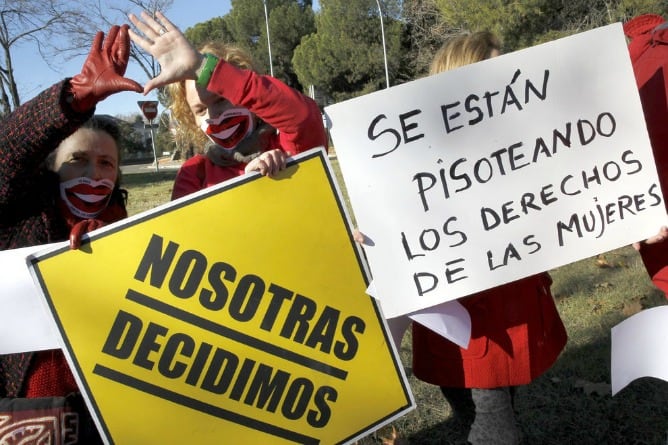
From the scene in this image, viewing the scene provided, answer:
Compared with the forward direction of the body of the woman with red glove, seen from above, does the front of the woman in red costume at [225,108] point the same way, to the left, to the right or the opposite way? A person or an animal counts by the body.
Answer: the same way

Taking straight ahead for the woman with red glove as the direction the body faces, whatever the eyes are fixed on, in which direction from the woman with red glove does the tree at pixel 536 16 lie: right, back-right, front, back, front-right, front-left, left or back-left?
back-left

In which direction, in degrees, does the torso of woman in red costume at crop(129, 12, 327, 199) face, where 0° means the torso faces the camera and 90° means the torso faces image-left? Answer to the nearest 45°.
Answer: approximately 0°

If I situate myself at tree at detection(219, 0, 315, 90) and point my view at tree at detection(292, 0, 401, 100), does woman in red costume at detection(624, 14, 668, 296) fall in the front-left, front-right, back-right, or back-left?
front-right

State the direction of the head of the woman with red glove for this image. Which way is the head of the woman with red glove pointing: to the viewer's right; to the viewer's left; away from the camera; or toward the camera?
toward the camera

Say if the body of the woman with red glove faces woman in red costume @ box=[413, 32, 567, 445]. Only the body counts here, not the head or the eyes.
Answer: no

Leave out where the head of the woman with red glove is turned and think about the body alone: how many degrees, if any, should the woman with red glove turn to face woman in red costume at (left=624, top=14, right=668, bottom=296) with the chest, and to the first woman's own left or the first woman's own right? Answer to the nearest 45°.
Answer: approximately 90° to the first woman's own left

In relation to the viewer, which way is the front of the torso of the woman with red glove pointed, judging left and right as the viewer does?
facing the viewer

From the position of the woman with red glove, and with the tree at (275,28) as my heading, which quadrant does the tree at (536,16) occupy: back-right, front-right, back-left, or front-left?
front-right

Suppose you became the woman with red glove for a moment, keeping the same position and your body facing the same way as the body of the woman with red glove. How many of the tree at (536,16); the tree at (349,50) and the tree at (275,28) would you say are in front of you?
0

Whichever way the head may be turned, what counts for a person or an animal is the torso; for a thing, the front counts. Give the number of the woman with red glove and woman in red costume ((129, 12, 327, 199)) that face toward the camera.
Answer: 2

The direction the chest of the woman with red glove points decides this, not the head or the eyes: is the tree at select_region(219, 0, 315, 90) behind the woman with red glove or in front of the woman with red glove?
behind
